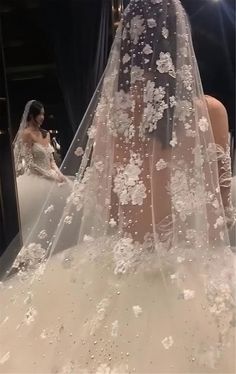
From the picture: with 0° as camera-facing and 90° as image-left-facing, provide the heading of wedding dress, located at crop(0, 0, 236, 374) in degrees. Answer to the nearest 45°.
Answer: approximately 180°
